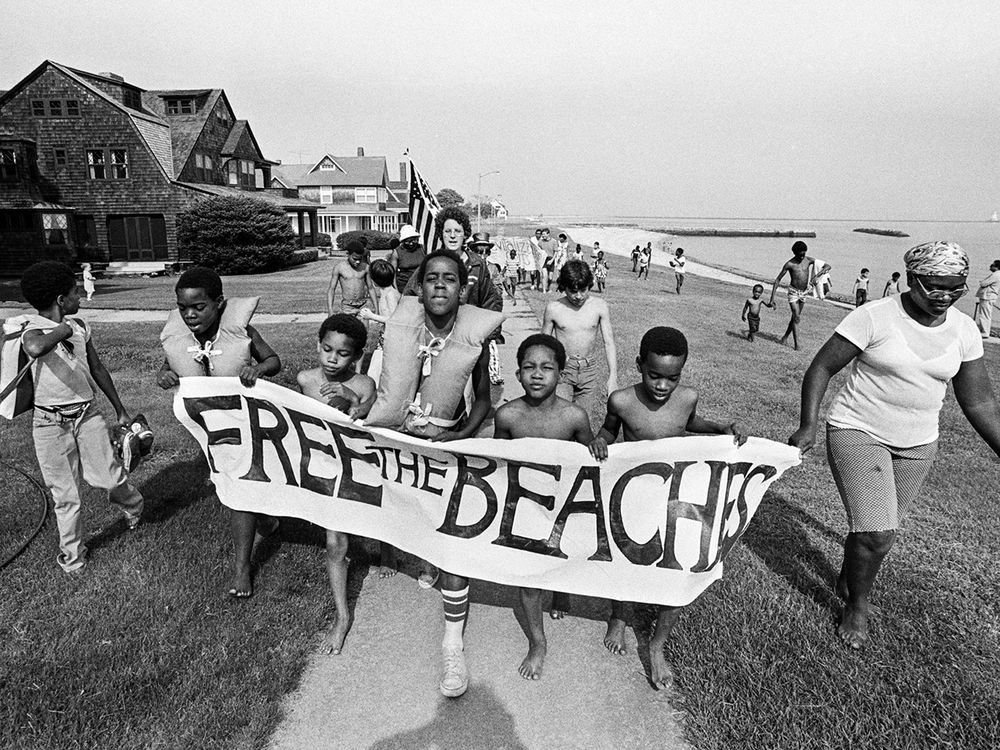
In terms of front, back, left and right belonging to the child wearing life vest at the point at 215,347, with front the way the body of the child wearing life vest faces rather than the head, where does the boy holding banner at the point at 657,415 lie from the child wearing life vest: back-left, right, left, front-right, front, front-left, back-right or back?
front-left

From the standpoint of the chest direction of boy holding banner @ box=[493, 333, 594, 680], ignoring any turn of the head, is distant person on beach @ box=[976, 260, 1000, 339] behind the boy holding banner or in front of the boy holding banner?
behind

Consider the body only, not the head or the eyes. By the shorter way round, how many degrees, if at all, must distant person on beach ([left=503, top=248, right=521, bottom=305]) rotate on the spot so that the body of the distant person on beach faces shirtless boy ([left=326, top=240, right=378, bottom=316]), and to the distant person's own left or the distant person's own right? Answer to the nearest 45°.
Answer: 0° — they already face them

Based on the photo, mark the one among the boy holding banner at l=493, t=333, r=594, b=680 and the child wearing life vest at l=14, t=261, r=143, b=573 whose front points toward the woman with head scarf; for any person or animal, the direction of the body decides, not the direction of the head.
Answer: the child wearing life vest

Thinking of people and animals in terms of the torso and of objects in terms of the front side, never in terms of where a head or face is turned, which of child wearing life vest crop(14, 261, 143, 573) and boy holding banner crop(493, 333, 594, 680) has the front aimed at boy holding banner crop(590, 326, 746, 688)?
the child wearing life vest

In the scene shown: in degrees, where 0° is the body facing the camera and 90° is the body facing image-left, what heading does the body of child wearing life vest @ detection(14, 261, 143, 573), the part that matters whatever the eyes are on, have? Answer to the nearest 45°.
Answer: approximately 315°

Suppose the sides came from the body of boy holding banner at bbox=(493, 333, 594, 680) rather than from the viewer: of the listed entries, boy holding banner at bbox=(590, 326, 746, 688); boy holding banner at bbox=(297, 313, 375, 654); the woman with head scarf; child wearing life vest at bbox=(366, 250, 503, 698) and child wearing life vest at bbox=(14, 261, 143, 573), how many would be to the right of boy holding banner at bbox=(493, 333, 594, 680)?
3

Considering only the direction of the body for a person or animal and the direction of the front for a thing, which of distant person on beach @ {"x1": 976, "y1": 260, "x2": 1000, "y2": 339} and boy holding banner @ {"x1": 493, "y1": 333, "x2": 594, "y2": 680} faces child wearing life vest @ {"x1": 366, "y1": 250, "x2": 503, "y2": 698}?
the distant person on beach

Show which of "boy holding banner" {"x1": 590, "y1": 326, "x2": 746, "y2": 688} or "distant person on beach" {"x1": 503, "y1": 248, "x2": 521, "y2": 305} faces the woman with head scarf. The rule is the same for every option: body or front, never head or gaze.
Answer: the distant person on beach

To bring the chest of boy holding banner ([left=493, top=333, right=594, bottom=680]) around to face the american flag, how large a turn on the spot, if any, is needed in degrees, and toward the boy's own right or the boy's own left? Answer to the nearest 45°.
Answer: approximately 180°

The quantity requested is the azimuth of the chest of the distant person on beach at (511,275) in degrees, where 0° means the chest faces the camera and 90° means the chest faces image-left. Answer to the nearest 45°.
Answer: approximately 0°
